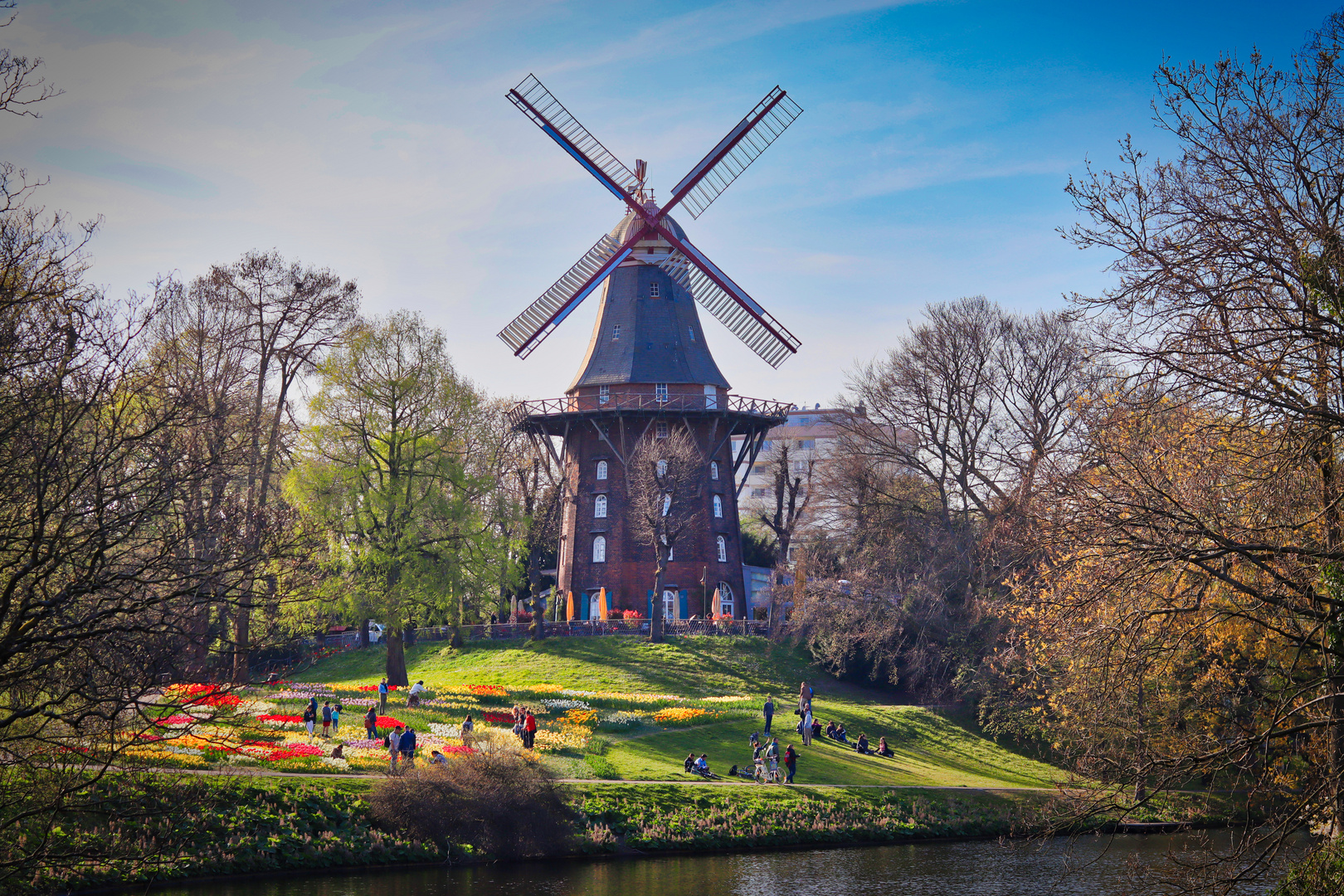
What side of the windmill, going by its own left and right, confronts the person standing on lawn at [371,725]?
front

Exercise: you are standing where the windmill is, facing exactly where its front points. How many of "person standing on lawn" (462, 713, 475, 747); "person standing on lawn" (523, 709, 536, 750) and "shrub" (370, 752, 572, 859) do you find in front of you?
3

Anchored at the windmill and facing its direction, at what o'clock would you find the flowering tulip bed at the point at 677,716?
The flowering tulip bed is roughly at 12 o'clock from the windmill.

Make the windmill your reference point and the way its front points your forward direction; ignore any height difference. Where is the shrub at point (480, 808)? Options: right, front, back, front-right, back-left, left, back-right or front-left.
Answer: front

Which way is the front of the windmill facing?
toward the camera

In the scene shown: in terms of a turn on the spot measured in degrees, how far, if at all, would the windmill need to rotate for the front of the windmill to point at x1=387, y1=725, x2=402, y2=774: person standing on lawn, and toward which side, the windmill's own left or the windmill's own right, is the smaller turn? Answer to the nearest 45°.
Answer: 0° — it already faces them

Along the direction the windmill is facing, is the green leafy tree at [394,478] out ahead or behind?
ahead

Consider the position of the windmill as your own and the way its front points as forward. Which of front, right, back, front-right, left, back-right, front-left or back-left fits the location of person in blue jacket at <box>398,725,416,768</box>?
front

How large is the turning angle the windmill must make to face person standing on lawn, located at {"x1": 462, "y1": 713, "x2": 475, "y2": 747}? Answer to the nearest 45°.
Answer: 0° — it already faces them

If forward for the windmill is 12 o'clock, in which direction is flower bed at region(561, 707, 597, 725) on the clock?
The flower bed is roughly at 12 o'clock from the windmill.
